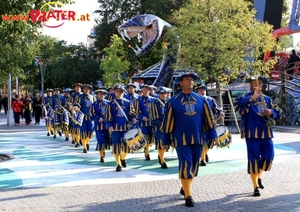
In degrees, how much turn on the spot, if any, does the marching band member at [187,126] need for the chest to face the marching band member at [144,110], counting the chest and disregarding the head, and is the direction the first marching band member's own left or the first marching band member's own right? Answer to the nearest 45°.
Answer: approximately 180°

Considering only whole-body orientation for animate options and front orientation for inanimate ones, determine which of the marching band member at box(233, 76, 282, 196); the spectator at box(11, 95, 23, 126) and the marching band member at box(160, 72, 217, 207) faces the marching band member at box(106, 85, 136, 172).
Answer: the spectator

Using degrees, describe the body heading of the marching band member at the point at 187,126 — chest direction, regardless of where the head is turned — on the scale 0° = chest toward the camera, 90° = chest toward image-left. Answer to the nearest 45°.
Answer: approximately 0°

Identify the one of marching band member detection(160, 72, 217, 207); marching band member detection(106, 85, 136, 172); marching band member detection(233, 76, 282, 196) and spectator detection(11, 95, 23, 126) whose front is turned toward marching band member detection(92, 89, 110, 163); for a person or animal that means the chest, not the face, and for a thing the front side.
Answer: the spectator

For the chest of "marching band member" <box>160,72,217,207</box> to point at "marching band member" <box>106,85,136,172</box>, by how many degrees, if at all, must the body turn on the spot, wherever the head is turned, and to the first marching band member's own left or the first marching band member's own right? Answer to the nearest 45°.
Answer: approximately 135° to the first marching band member's own right

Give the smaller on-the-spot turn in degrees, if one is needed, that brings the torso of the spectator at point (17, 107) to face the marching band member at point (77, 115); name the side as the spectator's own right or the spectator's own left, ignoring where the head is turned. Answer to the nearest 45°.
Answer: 0° — they already face them

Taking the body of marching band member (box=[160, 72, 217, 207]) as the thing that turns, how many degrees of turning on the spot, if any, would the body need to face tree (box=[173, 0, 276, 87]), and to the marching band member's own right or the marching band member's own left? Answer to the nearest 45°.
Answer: approximately 180°
